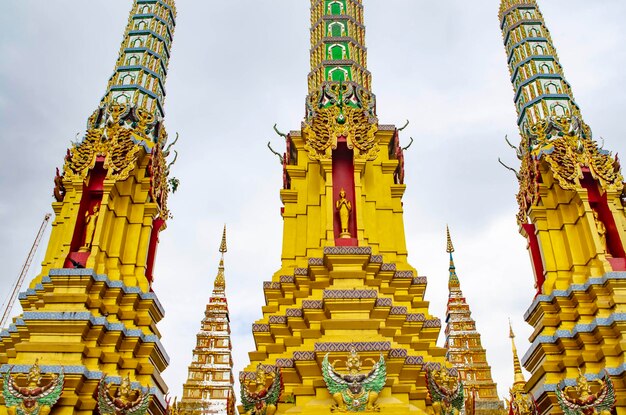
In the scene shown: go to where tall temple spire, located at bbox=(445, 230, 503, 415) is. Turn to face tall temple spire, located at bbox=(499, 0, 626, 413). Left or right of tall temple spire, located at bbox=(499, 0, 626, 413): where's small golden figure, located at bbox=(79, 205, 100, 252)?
right

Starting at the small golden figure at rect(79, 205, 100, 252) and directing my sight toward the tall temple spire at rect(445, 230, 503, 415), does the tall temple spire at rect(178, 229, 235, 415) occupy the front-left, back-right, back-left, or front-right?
front-left

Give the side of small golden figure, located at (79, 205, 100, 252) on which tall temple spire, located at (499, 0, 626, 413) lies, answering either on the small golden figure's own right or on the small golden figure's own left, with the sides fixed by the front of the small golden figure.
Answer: on the small golden figure's own left

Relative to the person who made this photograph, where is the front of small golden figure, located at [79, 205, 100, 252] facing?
facing the viewer and to the left of the viewer

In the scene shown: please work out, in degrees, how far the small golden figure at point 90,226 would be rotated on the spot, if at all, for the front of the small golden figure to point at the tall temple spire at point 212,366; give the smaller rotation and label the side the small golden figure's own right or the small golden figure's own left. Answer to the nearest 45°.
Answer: approximately 180°

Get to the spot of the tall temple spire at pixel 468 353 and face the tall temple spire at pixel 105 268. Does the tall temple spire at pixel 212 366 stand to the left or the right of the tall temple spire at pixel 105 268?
right

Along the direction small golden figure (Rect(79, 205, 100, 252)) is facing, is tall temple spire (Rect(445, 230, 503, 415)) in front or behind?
behind
